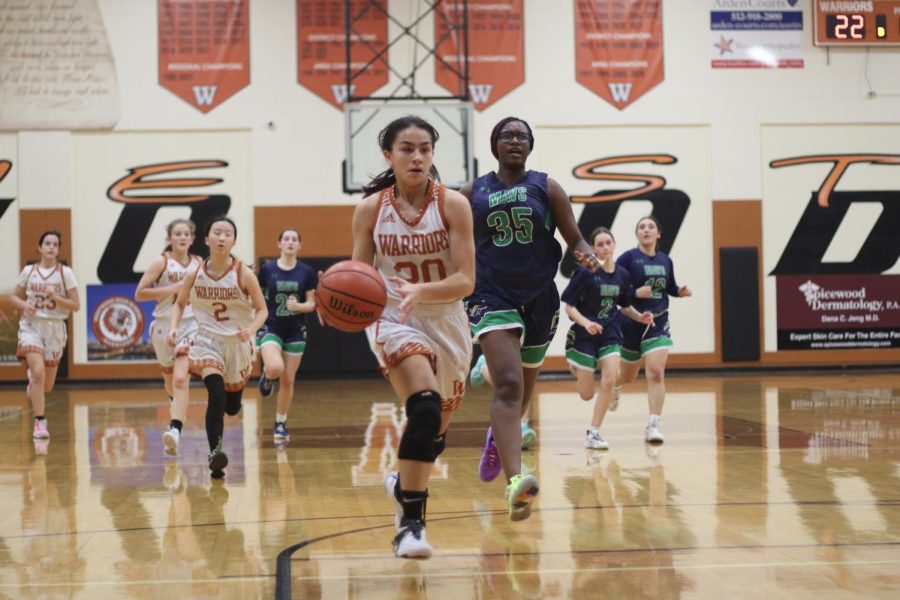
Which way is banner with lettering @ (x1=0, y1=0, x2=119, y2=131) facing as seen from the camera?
toward the camera

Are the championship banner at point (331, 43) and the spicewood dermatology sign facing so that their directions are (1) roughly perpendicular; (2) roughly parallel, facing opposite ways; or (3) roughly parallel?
roughly parallel

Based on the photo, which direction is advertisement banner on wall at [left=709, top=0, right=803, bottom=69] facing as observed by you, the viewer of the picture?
facing the viewer

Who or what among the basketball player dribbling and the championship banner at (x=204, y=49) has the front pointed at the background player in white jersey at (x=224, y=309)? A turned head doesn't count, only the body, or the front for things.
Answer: the championship banner

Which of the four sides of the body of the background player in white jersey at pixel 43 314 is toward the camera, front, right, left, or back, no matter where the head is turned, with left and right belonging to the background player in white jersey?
front

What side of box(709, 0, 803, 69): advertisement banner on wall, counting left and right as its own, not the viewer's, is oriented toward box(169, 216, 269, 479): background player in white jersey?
front

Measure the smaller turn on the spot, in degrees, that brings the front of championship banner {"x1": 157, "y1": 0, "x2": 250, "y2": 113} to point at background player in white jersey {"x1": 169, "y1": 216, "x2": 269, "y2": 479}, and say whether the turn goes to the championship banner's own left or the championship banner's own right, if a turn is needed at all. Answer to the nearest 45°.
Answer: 0° — it already faces them

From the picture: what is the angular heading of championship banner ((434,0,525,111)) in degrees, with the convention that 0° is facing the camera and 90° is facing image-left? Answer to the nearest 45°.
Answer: approximately 0°

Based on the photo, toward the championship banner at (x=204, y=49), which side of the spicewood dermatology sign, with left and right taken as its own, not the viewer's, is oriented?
right

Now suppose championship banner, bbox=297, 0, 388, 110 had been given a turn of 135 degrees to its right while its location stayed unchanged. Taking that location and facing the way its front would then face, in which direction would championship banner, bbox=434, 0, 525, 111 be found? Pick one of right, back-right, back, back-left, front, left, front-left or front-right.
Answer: back-right

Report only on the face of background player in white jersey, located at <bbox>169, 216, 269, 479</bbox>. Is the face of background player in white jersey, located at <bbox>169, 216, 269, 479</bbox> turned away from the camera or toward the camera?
toward the camera

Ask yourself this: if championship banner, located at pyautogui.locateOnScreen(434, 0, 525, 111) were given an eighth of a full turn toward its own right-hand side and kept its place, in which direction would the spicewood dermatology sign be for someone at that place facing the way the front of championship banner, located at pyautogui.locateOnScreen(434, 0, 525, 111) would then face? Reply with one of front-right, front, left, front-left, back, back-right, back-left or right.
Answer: back-left

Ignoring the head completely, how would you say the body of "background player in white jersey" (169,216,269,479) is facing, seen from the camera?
toward the camera

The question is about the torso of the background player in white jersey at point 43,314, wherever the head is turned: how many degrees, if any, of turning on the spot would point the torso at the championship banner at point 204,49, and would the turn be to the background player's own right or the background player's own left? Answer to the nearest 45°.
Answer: approximately 180°
